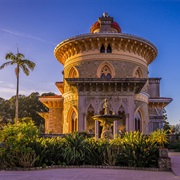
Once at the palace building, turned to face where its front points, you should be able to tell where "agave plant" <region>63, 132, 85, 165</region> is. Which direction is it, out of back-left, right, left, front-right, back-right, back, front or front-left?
front

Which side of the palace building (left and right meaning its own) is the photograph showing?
front
